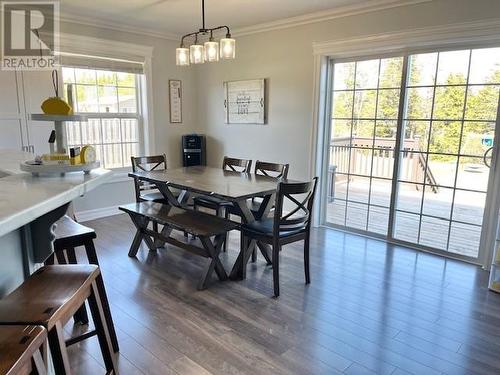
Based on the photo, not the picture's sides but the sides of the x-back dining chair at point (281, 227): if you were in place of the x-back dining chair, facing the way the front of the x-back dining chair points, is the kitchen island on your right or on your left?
on your left

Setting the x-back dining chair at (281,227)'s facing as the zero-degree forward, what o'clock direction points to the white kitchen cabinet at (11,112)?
The white kitchen cabinet is roughly at 11 o'clock from the x-back dining chair.

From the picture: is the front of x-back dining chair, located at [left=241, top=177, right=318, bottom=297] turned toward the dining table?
yes

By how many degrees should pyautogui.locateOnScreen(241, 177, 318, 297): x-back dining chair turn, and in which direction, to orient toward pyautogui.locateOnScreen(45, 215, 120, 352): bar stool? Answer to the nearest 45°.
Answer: approximately 90° to its left

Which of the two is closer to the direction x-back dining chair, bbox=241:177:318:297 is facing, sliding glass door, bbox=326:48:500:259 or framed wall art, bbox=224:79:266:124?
the framed wall art

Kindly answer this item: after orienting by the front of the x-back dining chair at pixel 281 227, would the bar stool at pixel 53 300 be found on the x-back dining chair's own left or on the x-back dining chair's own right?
on the x-back dining chair's own left

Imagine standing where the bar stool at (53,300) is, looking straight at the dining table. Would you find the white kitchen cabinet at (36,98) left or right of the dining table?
left

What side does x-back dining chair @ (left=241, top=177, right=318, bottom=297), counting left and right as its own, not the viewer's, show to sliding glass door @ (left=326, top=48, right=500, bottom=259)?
right

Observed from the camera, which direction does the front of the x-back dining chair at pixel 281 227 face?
facing away from the viewer and to the left of the viewer

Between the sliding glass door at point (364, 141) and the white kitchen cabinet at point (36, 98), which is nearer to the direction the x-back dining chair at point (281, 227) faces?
the white kitchen cabinet
